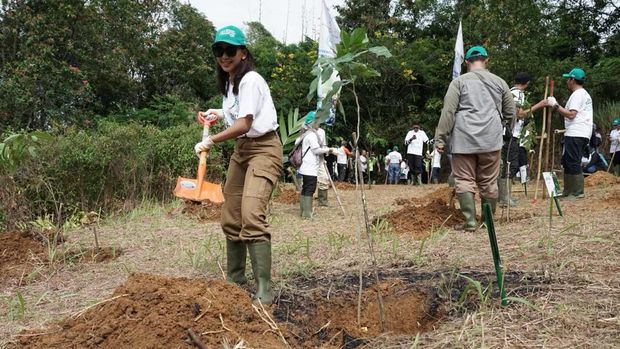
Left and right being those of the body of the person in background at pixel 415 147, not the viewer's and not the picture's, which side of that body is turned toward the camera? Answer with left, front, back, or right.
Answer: front

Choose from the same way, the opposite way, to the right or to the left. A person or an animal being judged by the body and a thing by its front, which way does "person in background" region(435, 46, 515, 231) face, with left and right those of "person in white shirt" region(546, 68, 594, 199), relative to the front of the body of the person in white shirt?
to the right

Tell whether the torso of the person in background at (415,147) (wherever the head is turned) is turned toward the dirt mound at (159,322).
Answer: yes

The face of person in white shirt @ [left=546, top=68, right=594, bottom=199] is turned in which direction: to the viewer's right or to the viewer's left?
to the viewer's left

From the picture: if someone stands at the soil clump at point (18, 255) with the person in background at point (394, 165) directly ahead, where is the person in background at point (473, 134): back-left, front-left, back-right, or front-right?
front-right

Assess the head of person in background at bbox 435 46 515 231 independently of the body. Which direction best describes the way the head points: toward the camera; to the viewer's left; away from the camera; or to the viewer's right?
away from the camera

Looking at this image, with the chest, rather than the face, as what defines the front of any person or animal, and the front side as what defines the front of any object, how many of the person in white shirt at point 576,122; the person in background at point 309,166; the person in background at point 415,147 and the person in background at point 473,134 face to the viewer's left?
1

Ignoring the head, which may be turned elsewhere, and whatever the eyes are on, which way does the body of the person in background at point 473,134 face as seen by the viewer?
away from the camera

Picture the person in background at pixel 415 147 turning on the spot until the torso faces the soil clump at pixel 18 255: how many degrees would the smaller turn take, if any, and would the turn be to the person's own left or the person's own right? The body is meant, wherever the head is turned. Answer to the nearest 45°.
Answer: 0° — they already face it

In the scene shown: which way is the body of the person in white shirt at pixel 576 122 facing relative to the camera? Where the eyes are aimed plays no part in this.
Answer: to the viewer's left

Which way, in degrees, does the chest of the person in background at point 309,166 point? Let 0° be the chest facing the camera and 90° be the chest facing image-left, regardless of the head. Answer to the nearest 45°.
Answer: approximately 270°

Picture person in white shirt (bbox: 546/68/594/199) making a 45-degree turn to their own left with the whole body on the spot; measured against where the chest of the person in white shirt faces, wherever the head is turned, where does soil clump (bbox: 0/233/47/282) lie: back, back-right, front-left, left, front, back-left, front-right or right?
front

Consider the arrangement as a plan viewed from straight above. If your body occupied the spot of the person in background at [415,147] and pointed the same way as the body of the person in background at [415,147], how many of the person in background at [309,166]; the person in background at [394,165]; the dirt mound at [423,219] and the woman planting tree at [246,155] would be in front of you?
3

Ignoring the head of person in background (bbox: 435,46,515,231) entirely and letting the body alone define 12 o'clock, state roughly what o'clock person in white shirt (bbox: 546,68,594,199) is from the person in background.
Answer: The person in white shirt is roughly at 1 o'clock from the person in background.
